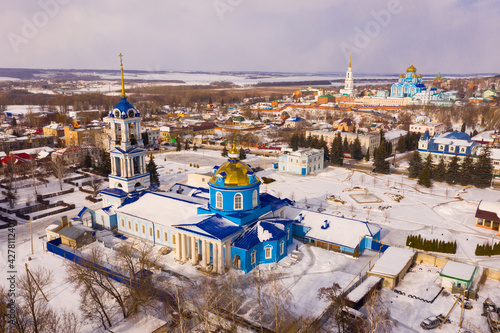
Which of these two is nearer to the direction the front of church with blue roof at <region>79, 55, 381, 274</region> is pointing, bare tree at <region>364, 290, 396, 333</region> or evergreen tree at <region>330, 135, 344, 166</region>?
the evergreen tree

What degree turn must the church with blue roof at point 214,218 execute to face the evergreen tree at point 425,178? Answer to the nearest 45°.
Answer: approximately 90° to its right

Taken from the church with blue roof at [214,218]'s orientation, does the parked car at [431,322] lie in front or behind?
behind

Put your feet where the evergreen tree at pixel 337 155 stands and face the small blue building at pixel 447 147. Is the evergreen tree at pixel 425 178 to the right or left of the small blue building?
right

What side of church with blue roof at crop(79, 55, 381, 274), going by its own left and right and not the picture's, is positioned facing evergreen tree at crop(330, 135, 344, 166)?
right

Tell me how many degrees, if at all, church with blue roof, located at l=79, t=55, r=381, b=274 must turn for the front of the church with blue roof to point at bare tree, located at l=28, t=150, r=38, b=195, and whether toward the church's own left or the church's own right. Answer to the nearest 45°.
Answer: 0° — it already faces it

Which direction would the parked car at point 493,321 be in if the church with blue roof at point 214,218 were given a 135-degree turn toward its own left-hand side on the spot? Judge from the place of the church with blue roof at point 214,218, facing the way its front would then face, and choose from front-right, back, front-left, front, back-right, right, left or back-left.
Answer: front-left

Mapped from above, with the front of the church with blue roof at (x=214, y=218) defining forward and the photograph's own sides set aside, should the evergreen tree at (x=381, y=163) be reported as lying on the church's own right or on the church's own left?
on the church's own right

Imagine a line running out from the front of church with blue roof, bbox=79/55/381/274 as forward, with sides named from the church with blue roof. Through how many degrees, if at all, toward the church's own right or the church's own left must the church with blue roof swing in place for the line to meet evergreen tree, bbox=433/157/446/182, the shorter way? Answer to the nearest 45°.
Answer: approximately 90° to the church's own right

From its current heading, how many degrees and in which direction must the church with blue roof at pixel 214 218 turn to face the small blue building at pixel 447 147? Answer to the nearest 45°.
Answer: approximately 90° to its right

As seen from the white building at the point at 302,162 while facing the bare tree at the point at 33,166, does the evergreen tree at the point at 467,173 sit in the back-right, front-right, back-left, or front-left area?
back-left

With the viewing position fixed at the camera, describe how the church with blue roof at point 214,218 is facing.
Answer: facing away from the viewer and to the left of the viewer

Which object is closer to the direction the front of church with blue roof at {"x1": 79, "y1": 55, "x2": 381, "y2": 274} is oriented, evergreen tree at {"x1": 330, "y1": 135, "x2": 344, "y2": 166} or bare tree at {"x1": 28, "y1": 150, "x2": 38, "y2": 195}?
the bare tree
